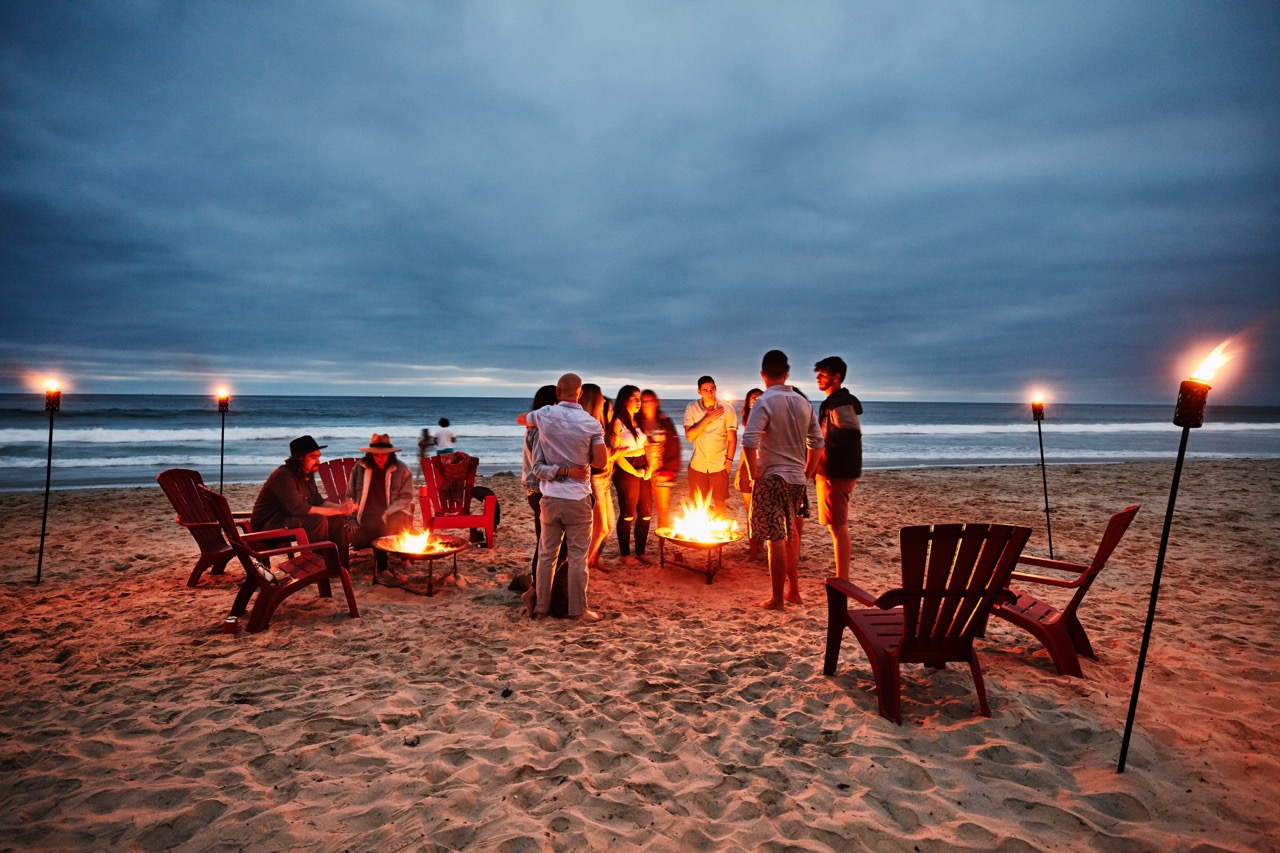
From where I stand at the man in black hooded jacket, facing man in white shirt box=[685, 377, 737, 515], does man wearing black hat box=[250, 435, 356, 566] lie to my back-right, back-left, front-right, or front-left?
front-left

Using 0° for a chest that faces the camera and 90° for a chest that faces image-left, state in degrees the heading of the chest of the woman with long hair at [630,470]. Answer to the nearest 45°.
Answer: approximately 315°

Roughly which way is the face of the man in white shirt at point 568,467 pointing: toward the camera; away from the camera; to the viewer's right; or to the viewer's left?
away from the camera

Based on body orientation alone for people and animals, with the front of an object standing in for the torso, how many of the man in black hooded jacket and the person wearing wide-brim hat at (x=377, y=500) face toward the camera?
1

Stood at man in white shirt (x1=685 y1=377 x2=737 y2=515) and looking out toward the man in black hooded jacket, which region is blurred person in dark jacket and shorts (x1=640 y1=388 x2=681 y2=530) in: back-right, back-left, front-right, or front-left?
back-right

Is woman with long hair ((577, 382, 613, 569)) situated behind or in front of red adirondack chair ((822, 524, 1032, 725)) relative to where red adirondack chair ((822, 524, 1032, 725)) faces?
in front

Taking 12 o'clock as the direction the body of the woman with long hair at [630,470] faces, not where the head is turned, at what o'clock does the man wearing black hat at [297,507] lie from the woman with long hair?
The man wearing black hat is roughly at 4 o'clock from the woman with long hair.

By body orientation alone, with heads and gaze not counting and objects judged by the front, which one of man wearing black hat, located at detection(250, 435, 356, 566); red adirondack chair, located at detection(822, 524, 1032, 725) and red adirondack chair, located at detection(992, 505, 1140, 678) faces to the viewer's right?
the man wearing black hat

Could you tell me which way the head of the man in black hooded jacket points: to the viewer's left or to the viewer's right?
to the viewer's left

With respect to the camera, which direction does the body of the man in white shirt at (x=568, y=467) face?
away from the camera

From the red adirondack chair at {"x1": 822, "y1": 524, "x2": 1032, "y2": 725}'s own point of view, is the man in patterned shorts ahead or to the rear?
ahead

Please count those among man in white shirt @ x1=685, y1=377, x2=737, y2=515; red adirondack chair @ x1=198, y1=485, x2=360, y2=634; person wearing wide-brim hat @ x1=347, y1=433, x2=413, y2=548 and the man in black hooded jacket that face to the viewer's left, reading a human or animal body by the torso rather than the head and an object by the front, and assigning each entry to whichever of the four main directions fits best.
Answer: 1

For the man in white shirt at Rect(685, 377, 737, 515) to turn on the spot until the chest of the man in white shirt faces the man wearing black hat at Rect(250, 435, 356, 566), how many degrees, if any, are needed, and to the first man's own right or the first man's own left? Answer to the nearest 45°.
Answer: approximately 90° to the first man's own right
